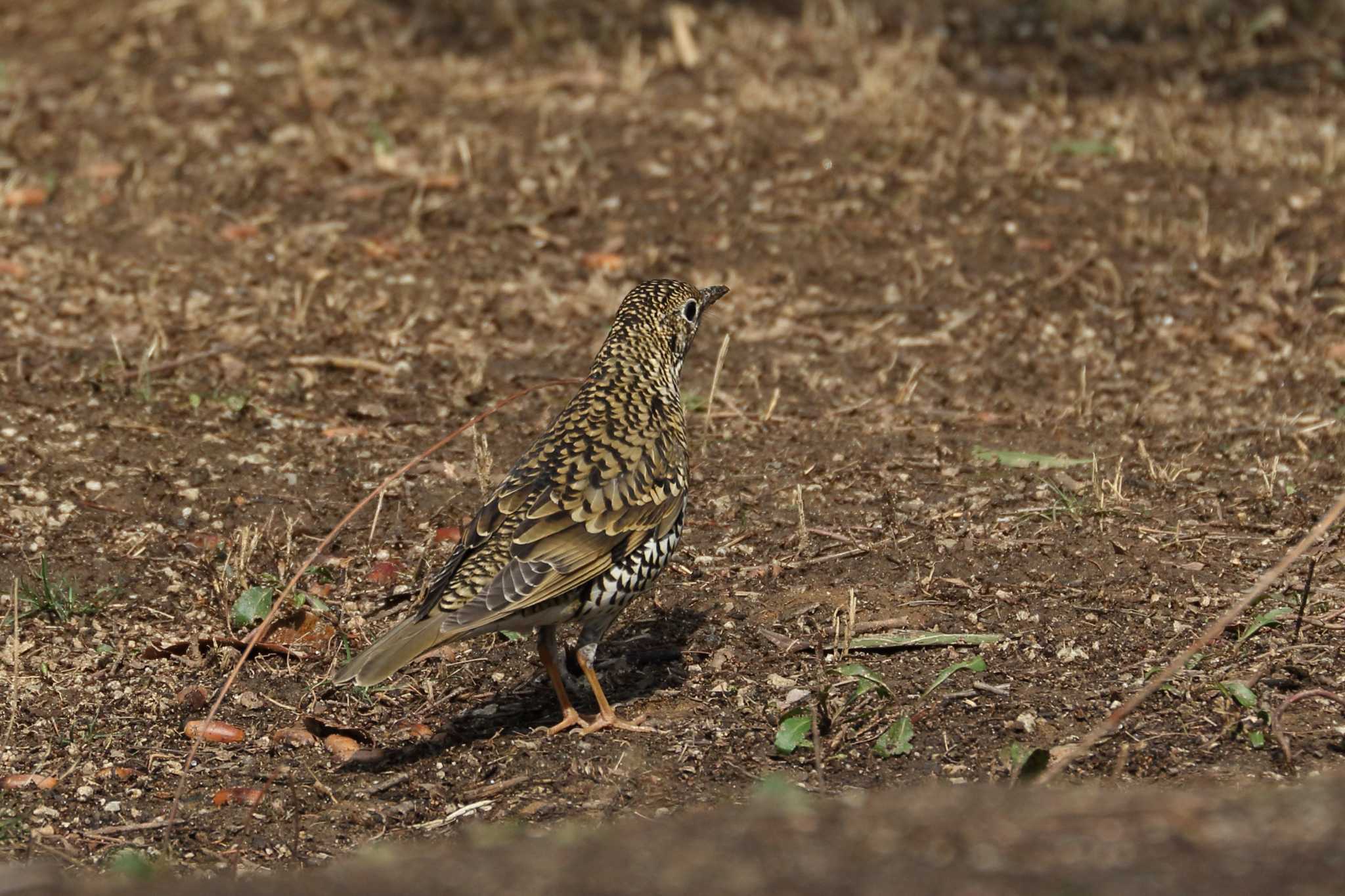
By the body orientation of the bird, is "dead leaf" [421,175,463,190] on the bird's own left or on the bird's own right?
on the bird's own left

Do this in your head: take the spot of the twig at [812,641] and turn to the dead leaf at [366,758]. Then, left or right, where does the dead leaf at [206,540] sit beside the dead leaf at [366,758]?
right

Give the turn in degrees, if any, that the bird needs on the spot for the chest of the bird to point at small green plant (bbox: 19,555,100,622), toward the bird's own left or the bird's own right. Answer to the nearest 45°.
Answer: approximately 90° to the bird's own left

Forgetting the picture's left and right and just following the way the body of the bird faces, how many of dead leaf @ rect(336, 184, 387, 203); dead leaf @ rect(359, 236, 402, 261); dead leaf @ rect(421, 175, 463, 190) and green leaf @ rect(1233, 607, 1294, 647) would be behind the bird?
0

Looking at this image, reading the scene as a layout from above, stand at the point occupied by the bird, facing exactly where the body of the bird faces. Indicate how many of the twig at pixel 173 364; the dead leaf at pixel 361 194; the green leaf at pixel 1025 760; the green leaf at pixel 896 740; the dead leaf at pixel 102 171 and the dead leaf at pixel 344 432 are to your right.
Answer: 2

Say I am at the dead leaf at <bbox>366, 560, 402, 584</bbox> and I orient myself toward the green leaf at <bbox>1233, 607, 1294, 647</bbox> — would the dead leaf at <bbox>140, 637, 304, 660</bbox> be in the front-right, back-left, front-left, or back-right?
back-right

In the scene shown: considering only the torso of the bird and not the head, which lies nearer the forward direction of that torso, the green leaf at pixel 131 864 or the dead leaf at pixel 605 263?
the dead leaf

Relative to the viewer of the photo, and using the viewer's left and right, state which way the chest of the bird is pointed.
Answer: facing away from the viewer and to the right of the viewer

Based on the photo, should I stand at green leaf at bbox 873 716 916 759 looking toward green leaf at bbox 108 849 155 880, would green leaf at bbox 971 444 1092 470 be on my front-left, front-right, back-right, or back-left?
back-right

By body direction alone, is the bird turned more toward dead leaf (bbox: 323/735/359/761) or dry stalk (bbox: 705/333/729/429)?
the dry stalk

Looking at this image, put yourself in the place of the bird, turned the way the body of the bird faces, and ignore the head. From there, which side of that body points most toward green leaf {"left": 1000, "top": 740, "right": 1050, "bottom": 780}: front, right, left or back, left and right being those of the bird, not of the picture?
right

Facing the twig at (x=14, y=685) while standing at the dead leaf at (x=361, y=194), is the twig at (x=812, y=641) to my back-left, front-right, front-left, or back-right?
front-left

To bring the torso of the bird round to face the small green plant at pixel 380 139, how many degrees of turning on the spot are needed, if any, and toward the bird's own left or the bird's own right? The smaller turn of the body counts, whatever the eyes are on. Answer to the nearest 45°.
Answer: approximately 45° to the bird's own left

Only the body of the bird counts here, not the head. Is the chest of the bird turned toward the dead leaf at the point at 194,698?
no

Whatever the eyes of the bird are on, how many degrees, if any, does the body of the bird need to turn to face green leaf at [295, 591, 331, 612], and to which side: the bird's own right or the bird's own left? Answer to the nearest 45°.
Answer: approximately 90° to the bird's own left

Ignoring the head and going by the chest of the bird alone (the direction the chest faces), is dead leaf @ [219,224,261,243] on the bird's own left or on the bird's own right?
on the bird's own left

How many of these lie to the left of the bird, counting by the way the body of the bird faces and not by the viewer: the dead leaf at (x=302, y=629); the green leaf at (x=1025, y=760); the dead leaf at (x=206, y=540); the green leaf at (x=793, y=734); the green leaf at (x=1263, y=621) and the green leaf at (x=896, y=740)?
2

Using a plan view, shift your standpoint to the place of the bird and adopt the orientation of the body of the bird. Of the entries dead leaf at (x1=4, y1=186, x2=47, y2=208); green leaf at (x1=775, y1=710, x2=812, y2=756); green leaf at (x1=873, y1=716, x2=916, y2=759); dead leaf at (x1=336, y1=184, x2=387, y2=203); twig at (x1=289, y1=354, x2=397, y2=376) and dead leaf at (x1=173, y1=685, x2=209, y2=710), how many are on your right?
2

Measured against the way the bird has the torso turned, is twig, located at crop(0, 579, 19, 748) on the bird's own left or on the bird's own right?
on the bird's own left

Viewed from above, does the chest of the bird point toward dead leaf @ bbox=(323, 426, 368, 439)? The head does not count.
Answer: no

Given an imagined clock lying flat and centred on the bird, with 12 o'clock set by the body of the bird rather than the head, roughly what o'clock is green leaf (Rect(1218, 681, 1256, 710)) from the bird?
The green leaf is roughly at 2 o'clock from the bird.
